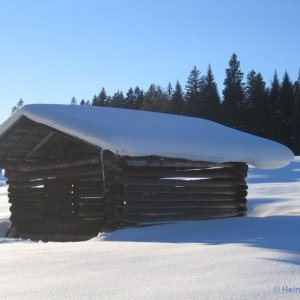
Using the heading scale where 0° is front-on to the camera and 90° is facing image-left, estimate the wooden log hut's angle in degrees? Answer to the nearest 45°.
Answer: approximately 45°
